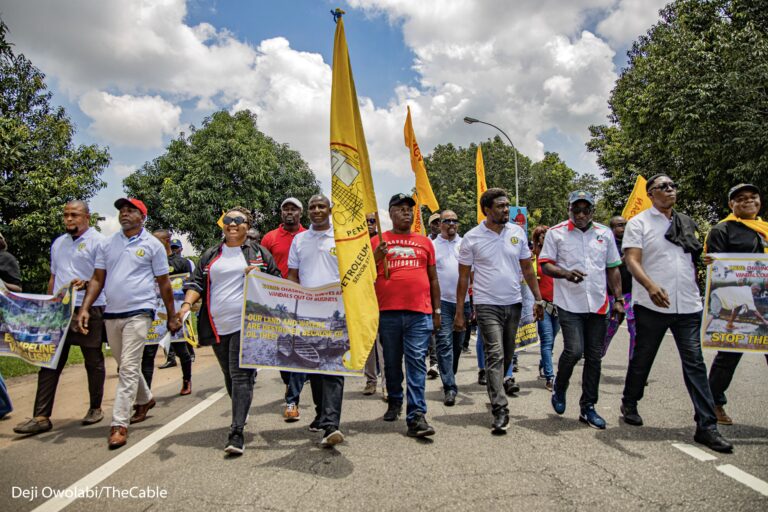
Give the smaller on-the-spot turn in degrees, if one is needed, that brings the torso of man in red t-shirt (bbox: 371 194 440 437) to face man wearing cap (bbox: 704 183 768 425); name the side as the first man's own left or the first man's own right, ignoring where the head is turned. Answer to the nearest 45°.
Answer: approximately 90° to the first man's own left

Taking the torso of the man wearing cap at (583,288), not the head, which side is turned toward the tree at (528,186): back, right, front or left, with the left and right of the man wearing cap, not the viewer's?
back

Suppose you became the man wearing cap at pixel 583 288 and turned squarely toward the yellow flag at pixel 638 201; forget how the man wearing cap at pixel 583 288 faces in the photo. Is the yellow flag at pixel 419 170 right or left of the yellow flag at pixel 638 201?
left

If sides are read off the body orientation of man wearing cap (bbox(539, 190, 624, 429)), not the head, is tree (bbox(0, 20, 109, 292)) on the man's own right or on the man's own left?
on the man's own right

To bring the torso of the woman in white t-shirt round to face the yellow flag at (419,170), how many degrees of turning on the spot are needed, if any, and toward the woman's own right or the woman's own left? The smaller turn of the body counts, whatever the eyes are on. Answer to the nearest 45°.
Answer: approximately 135° to the woman's own left

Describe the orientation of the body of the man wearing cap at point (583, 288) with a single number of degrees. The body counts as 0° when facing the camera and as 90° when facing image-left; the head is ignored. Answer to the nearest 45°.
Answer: approximately 0°

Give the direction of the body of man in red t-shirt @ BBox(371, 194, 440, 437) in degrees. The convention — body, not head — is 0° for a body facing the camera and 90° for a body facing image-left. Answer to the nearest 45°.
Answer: approximately 0°

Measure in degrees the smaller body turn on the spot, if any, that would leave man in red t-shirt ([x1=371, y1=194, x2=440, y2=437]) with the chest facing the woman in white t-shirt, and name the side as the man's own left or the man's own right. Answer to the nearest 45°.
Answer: approximately 90° to the man's own right

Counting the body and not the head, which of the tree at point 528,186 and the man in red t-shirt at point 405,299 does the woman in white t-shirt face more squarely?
the man in red t-shirt

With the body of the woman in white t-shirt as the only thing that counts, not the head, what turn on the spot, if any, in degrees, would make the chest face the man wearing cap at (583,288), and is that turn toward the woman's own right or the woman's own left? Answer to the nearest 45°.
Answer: approximately 90° to the woman's own left

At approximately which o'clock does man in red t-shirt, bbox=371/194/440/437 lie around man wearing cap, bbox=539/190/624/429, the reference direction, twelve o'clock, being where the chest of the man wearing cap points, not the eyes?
The man in red t-shirt is roughly at 2 o'clock from the man wearing cap.
